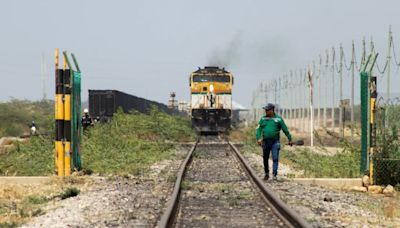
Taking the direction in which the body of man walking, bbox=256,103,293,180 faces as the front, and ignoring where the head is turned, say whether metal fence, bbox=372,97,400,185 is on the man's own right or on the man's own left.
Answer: on the man's own left

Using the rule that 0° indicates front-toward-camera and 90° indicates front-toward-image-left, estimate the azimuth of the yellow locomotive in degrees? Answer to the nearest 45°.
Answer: approximately 0°

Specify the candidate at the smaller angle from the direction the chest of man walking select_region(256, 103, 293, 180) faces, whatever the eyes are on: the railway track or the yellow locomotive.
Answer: the railway track

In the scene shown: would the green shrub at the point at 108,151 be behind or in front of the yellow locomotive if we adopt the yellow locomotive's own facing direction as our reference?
in front

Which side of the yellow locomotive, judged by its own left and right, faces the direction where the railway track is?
front

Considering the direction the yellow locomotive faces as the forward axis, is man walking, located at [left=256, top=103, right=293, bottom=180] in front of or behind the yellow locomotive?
in front

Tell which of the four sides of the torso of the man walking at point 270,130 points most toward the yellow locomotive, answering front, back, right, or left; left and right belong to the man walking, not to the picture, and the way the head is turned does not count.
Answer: back

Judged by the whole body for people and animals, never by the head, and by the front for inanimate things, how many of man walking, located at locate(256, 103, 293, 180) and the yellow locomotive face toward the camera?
2
